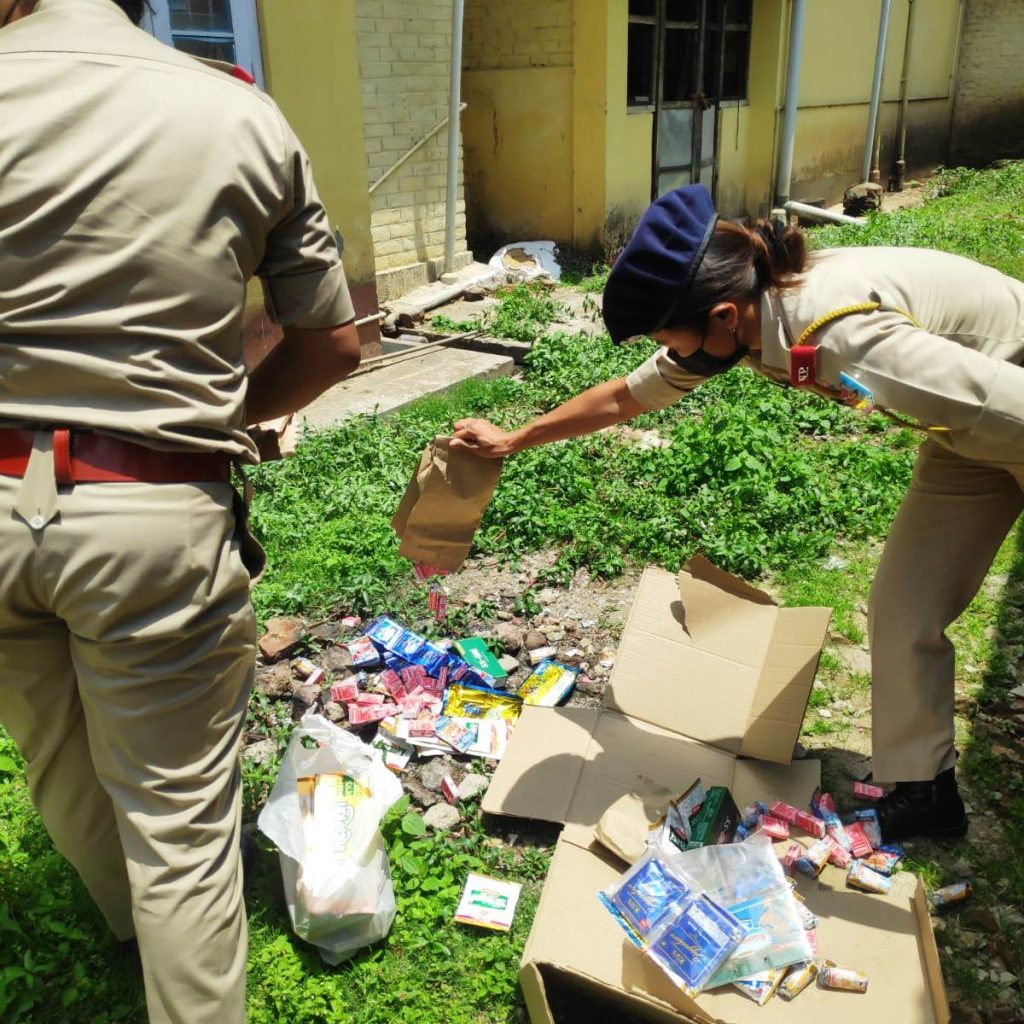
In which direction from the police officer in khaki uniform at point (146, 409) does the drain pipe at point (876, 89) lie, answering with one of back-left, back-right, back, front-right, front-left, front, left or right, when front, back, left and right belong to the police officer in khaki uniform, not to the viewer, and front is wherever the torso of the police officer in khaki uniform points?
front-right

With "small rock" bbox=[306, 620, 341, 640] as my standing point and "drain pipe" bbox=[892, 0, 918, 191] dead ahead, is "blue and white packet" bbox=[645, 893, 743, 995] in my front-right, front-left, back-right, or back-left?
back-right

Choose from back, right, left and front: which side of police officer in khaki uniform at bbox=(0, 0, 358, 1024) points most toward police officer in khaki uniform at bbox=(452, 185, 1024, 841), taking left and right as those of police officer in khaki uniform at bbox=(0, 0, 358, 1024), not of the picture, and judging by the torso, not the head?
right

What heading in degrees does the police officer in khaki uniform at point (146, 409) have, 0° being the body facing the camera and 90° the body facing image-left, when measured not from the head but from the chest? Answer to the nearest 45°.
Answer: approximately 180°

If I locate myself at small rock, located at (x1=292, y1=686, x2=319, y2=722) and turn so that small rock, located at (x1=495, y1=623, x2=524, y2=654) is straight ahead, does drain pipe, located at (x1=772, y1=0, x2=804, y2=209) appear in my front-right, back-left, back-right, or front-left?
front-left

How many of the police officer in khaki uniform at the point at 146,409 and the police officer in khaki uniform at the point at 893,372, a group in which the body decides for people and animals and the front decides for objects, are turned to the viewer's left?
1

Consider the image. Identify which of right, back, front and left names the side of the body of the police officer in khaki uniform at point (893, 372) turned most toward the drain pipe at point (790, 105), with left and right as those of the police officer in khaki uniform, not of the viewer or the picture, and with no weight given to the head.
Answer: right

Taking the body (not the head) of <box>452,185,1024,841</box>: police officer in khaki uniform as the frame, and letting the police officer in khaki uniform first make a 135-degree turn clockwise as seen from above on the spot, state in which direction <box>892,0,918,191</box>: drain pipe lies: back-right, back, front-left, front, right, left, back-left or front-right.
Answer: front-left

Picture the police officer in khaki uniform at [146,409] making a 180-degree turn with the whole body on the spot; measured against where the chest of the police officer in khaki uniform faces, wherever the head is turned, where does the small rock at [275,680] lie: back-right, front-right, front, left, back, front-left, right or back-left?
back

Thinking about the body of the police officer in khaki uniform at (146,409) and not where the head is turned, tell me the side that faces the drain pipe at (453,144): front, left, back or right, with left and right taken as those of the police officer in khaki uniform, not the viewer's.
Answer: front

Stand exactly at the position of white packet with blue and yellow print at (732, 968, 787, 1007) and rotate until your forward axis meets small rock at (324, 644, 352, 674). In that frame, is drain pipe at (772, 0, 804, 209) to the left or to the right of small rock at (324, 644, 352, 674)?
right

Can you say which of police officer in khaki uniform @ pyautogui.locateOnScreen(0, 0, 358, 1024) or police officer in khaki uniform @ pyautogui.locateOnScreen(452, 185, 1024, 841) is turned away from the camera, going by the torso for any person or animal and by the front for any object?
police officer in khaki uniform @ pyautogui.locateOnScreen(0, 0, 358, 1024)

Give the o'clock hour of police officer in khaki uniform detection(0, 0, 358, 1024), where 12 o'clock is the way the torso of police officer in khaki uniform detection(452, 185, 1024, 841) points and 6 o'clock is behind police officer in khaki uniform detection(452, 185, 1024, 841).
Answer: police officer in khaki uniform detection(0, 0, 358, 1024) is roughly at 11 o'clock from police officer in khaki uniform detection(452, 185, 1024, 841).

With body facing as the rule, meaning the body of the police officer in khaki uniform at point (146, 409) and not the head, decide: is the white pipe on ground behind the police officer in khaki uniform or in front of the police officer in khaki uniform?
in front

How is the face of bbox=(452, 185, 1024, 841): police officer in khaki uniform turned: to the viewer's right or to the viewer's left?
to the viewer's left

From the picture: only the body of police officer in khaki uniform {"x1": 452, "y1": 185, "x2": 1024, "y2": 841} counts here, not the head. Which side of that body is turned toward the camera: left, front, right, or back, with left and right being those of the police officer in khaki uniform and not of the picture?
left
